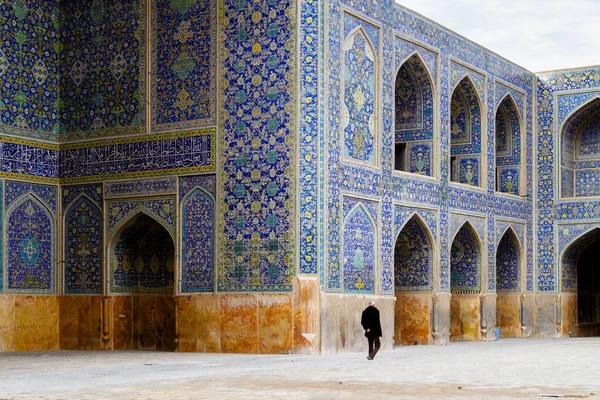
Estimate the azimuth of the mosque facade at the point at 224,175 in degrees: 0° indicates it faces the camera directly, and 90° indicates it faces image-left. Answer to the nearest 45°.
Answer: approximately 315°

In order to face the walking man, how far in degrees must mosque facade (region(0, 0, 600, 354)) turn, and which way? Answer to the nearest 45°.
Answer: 0° — it already faces them
